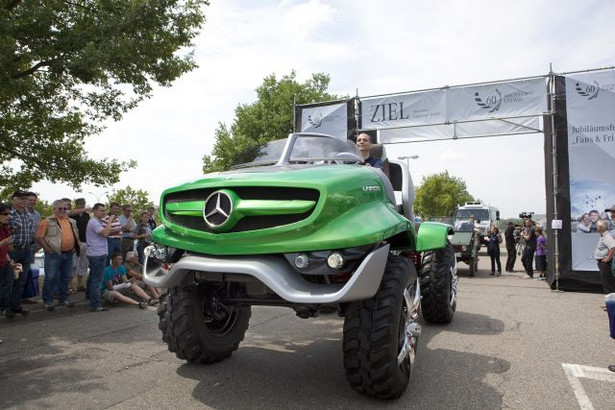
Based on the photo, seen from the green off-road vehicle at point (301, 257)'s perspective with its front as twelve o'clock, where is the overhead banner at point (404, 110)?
The overhead banner is roughly at 5 o'clock from the green off-road vehicle.

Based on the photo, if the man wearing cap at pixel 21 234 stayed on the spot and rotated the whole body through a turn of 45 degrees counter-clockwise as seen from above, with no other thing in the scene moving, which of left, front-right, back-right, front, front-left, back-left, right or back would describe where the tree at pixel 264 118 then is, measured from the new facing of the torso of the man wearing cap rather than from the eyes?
front-left

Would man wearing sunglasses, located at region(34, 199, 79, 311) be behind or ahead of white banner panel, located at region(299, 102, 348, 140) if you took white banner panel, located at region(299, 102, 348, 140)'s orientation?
ahead

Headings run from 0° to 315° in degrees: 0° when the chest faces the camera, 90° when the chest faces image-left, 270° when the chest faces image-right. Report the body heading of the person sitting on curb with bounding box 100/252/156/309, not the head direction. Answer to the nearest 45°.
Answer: approximately 315°

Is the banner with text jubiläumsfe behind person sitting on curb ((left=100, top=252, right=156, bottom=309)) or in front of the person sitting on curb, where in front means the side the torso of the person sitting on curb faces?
in front

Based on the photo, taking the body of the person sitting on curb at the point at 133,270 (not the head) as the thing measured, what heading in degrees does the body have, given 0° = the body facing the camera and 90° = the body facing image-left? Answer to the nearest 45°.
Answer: approximately 315°

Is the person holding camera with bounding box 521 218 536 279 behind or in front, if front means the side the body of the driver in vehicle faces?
behind

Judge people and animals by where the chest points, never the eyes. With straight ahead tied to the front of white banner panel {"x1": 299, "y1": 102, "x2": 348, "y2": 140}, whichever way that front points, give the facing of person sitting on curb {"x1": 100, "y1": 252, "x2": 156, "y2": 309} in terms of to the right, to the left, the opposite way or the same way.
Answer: to the left

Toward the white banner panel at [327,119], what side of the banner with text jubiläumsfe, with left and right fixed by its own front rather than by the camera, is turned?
right

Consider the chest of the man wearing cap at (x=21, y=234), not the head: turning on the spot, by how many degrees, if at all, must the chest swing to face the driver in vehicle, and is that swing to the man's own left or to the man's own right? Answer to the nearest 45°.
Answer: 0° — they already face them

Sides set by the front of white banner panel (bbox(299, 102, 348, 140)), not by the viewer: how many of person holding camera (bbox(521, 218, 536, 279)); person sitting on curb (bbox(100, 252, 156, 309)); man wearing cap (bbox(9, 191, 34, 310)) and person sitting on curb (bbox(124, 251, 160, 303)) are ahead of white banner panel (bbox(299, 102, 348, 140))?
3

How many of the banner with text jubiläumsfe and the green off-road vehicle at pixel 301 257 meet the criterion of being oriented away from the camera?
0

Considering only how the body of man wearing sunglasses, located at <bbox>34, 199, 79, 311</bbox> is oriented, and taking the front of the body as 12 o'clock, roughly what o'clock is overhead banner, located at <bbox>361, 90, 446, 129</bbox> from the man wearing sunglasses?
The overhead banner is roughly at 10 o'clock from the man wearing sunglasses.
